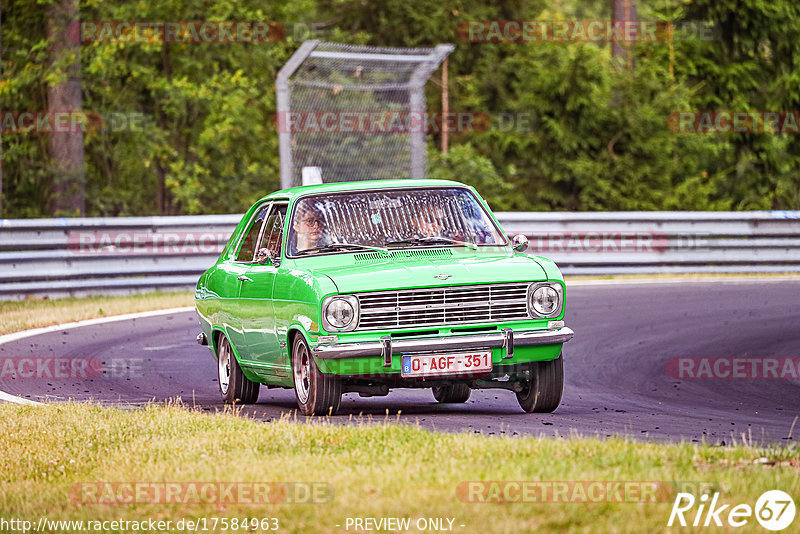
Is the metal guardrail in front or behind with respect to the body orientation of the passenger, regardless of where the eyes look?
behind

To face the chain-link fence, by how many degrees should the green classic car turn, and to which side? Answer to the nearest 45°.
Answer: approximately 135° to its left

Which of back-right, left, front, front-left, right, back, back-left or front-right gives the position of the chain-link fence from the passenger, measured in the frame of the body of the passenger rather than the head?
back-left

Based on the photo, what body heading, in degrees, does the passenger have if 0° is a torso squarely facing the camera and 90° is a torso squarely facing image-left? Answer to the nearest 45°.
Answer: approximately 315°

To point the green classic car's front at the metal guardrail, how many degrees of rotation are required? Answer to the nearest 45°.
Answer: approximately 135° to its left

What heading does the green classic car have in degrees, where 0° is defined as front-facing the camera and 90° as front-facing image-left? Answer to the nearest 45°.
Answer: approximately 315°
